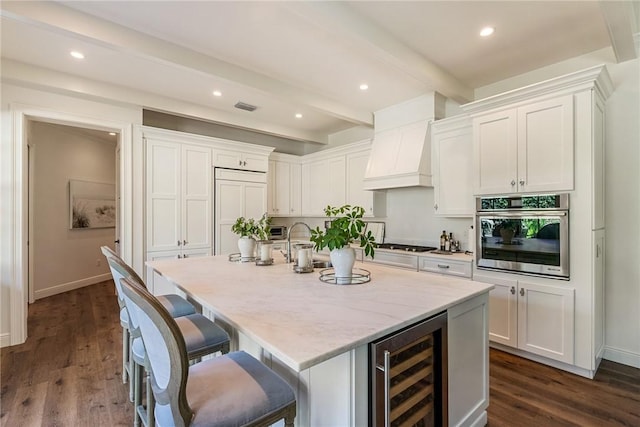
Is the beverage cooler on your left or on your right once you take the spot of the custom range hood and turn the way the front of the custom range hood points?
on your left

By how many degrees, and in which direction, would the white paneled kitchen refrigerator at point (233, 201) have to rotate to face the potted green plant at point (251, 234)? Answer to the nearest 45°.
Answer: approximately 45° to its right

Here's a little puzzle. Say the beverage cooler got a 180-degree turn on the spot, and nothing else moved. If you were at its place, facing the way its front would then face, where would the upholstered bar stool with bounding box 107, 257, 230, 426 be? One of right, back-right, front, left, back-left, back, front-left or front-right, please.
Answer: front-left

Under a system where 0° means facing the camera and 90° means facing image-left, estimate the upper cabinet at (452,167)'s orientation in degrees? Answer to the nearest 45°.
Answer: approximately 45°

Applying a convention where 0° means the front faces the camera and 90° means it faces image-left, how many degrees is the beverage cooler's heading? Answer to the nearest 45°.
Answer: approximately 315°

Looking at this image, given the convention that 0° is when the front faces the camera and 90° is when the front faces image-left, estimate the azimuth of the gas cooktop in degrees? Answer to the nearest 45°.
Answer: approximately 45°

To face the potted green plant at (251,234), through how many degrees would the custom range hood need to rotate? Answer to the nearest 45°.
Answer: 0° — it already faces it

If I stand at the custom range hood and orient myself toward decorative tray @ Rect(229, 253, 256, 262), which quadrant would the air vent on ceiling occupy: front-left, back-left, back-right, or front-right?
front-right

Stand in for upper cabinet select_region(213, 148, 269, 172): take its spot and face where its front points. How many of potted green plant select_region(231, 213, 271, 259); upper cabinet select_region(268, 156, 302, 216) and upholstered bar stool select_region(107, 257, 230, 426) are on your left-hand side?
1

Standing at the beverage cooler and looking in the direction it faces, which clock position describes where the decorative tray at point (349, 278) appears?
The decorative tray is roughly at 6 o'clock from the beverage cooler.

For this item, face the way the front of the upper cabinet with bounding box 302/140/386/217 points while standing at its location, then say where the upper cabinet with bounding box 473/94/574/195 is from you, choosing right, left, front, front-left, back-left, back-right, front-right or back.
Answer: left

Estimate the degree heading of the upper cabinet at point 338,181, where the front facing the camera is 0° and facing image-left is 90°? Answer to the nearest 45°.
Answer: approximately 45°

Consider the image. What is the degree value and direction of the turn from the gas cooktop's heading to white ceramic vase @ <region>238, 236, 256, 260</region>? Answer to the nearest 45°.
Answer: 0° — it already faces it

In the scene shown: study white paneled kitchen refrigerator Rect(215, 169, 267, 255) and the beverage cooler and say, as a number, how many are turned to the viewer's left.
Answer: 0

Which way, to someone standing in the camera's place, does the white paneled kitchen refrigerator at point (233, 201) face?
facing the viewer and to the right of the viewer
